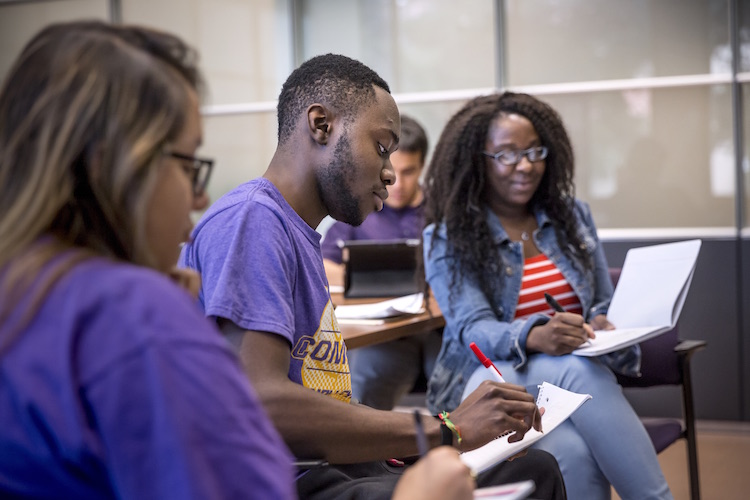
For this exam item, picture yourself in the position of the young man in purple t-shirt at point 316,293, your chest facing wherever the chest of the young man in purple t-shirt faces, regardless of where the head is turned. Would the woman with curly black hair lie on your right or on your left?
on your left

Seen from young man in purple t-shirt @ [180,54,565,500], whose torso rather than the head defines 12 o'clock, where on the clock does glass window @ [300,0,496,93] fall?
The glass window is roughly at 9 o'clock from the young man in purple t-shirt.

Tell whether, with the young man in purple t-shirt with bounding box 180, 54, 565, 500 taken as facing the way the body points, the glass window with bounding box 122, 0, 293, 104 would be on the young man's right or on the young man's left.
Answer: on the young man's left

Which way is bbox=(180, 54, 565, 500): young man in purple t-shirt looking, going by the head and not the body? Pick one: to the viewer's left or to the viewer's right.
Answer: to the viewer's right

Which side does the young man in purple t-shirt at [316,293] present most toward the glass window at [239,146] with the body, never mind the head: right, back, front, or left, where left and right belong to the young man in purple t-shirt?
left

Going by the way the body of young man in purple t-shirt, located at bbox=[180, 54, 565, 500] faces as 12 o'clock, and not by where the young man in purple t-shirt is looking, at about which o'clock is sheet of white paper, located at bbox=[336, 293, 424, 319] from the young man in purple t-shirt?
The sheet of white paper is roughly at 9 o'clock from the young man in purple t-shirt.

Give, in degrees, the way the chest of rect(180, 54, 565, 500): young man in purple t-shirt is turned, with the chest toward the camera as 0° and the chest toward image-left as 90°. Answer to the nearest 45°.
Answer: approximately 270°

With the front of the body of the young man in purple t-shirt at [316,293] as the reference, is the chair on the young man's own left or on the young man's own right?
on the young man's own left
